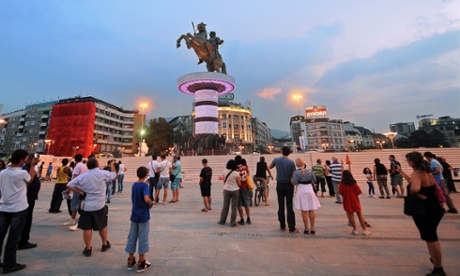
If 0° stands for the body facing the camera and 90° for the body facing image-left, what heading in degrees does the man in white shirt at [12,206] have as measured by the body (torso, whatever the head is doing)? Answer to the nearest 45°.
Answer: approximately 225°

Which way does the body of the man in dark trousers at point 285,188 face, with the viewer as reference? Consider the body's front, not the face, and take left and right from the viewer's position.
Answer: facing away from the viewer

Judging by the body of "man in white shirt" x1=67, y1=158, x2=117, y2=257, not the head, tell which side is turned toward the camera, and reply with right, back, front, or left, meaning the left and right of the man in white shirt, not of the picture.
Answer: back

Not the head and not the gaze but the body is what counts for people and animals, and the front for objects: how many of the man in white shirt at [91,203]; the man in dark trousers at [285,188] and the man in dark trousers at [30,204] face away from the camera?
2

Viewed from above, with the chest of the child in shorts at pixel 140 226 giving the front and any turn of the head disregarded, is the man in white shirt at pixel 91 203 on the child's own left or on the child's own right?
on the child's own left

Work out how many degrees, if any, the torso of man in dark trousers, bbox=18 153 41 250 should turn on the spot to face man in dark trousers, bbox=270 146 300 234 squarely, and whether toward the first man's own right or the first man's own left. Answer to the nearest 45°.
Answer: approximately 45° to the first man's own right

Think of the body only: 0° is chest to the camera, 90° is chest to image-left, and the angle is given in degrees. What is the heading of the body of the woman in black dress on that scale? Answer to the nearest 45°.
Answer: approximately 135°

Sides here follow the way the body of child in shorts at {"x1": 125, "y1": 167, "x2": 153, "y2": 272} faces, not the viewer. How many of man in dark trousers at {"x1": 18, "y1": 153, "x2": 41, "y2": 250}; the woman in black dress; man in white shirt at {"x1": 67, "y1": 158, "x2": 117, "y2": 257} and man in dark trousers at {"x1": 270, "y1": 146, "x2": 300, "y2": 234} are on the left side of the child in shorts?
2

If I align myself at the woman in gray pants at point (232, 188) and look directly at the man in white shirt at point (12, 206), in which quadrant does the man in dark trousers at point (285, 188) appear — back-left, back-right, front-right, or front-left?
back-left

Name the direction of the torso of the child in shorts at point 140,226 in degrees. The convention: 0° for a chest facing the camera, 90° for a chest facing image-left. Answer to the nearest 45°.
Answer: approximately 225°

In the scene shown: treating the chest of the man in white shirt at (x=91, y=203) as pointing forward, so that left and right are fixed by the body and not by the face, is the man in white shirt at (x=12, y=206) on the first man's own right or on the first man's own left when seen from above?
on the first man's own left
